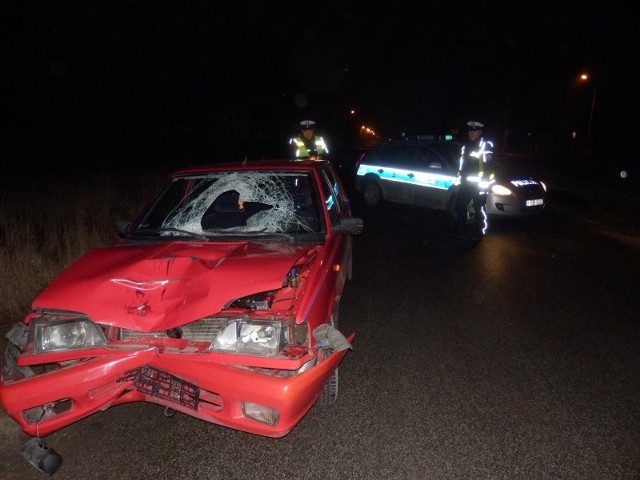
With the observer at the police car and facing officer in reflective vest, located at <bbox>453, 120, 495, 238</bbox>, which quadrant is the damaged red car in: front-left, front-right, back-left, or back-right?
front-right

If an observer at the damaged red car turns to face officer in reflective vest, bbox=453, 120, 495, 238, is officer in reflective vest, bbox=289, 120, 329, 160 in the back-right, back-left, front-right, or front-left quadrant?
front-left

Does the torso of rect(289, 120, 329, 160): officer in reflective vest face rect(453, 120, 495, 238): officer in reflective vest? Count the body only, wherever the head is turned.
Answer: no

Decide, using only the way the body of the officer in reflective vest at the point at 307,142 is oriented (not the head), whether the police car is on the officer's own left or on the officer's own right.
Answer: on the officer's own left

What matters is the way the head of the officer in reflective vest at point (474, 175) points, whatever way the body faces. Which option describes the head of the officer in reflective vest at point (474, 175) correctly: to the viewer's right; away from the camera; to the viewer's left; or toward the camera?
toward the camera

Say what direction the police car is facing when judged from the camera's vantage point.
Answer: facing the viewer and to the right of the viewer

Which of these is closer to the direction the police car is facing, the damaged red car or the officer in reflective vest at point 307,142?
the damaged red car

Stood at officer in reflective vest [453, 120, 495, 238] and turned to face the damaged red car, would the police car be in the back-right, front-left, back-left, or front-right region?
back-right

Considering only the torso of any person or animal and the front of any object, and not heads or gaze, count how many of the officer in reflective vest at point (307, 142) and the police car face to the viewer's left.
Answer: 0

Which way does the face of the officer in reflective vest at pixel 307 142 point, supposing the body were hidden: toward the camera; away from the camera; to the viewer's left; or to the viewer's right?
toward the camera

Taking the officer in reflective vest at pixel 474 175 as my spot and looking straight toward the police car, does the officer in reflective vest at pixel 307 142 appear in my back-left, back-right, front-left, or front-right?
front-left

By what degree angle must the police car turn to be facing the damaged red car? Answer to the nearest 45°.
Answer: approximately 45° to its right

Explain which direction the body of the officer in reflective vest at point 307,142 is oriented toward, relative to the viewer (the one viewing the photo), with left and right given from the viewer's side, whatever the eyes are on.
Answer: facing the viewer

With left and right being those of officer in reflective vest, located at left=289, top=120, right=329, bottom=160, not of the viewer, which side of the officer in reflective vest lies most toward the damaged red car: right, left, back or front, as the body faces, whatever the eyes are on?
front
